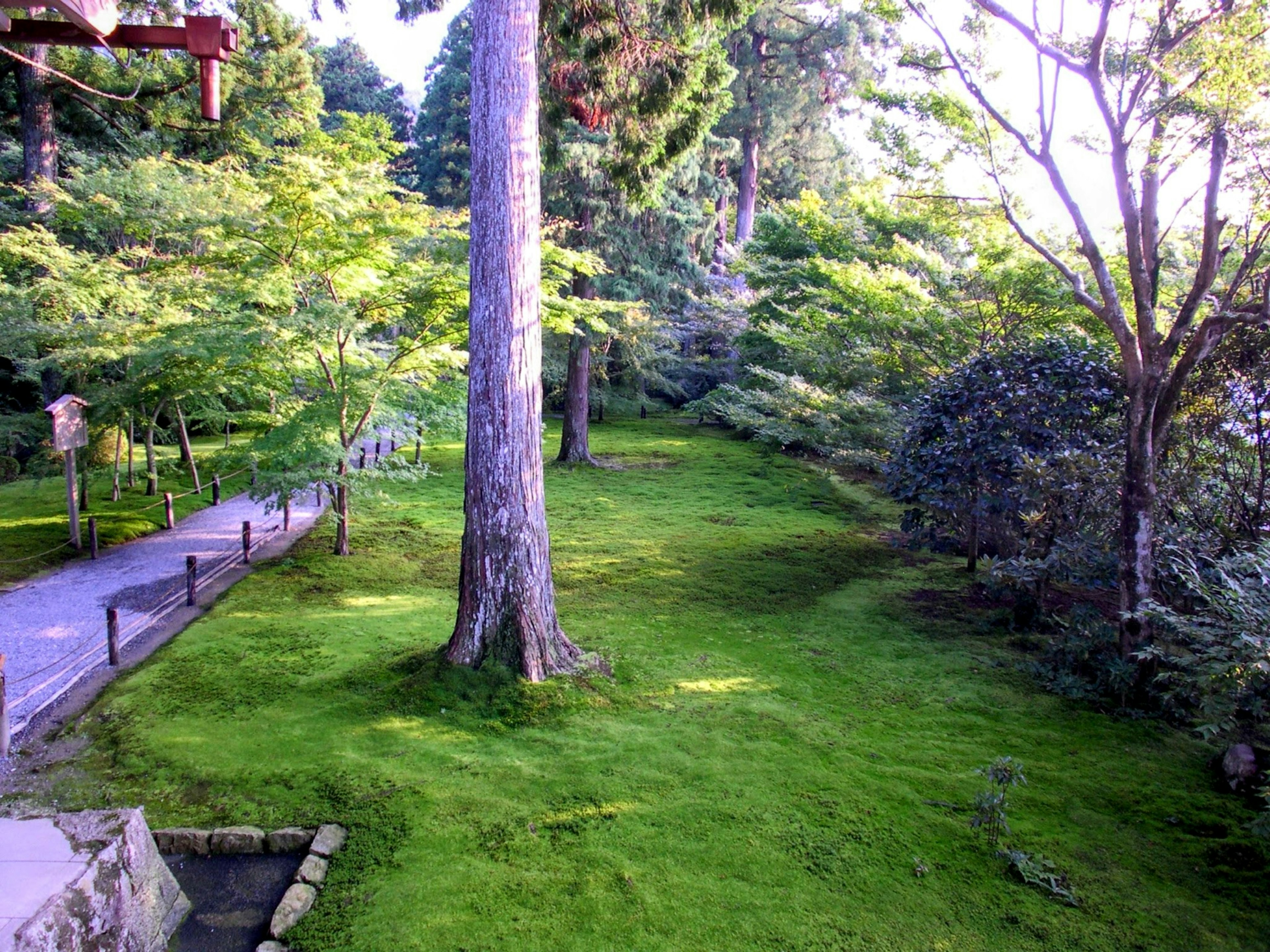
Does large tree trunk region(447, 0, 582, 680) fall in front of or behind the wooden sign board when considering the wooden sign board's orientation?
in front

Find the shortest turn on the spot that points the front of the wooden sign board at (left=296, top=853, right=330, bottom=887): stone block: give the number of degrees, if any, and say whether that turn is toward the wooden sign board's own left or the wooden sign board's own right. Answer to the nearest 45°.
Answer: approximately 45° to the wooden sign board's own right

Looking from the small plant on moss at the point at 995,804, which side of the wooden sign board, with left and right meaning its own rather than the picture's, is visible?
front

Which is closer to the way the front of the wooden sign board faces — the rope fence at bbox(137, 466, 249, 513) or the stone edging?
the stone edging

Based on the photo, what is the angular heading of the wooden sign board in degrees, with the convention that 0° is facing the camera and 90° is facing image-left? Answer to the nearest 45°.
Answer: approximately 315°

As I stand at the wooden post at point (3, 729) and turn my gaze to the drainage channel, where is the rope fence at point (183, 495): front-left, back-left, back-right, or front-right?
back-left

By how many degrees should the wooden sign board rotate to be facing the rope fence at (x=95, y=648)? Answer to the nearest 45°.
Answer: approximately 45° to its right

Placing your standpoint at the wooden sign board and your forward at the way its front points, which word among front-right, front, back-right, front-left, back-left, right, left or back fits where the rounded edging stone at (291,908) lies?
front-right

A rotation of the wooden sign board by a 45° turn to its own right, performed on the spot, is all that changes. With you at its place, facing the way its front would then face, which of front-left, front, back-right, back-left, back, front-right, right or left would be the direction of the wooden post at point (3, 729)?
front

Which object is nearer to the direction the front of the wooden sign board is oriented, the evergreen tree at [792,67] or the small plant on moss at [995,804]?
the small plant on moss
